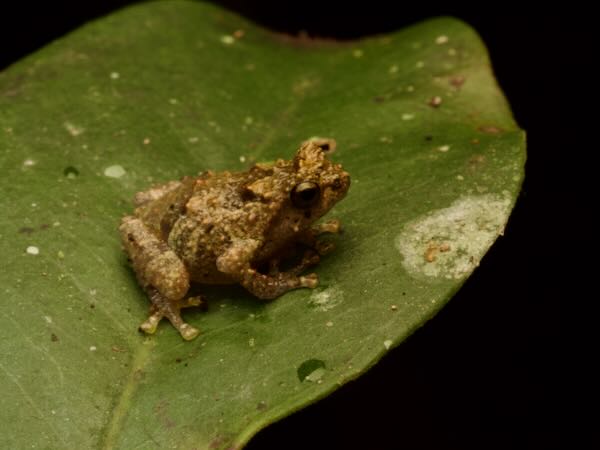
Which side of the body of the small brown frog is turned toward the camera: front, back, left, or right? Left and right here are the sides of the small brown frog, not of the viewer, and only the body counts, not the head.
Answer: right
